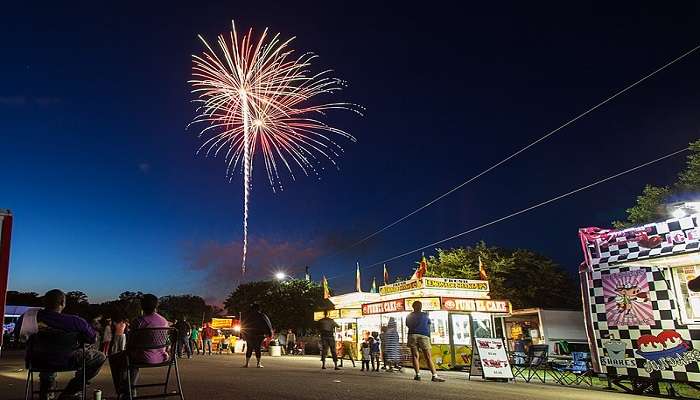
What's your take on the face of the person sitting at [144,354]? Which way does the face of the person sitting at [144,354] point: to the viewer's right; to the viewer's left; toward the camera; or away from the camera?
away from the camera

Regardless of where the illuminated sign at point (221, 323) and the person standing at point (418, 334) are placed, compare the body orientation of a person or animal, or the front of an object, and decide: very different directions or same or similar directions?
very different directions

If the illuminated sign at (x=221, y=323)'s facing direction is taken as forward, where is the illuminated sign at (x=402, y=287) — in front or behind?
in front

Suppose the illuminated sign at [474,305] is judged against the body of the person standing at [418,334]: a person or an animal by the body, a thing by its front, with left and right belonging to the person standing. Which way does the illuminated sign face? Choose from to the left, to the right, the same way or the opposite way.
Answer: the opposite way

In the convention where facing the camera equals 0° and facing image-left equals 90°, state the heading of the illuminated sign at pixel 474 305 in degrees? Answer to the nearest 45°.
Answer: approximately 0°

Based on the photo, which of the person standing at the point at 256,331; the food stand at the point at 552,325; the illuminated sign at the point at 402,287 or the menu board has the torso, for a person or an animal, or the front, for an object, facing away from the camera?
the person standing

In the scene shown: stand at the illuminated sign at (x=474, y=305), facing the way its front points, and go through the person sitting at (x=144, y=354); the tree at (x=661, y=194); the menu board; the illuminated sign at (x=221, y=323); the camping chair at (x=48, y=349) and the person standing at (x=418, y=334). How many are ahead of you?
4

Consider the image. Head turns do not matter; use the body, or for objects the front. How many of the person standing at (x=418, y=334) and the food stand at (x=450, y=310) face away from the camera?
1

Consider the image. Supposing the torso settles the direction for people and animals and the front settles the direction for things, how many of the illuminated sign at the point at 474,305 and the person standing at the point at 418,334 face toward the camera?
1

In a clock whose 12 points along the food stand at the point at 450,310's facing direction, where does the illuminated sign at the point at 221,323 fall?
The illuminated sign is roughly at 3 o'clock from the food stand.
